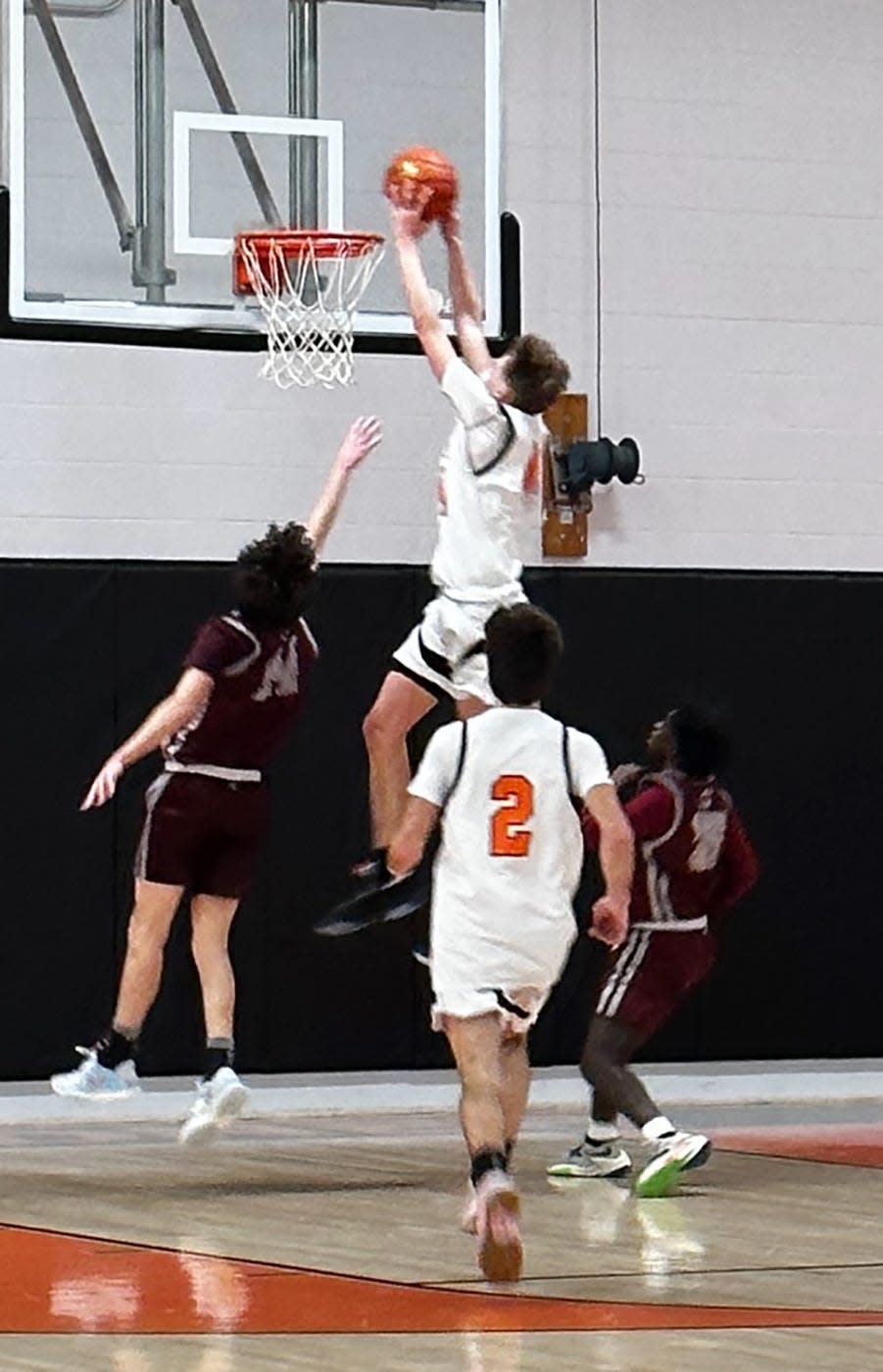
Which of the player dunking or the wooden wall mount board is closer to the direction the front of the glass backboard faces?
the player dunking

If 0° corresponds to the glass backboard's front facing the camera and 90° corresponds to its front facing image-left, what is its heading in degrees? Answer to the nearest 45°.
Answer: approximately 0°

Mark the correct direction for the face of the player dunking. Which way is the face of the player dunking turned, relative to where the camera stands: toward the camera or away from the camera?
away from the camera

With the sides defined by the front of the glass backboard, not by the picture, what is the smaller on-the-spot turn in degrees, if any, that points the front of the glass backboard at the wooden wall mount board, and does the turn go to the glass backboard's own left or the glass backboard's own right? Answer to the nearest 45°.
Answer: approximately 135° to the glass backboard's own left

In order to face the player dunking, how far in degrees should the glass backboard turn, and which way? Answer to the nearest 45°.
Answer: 0° — it already faces them
